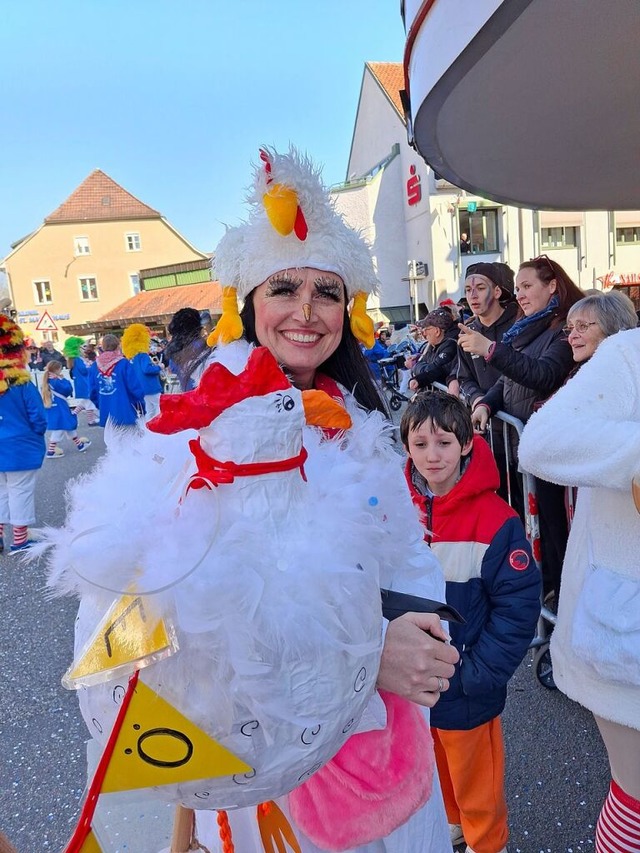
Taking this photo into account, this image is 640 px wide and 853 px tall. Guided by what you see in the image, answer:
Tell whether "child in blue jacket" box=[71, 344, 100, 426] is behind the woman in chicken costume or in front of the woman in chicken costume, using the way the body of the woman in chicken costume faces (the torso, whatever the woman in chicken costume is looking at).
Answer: behind

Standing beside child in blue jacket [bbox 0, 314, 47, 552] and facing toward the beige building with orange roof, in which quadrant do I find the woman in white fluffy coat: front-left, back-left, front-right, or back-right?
back-right

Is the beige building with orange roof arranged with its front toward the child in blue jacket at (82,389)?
yes

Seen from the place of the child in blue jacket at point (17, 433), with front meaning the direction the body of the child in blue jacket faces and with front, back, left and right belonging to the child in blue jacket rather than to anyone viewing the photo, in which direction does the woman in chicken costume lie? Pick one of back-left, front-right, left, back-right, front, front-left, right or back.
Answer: back

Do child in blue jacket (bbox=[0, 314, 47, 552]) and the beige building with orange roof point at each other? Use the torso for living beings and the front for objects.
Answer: yes

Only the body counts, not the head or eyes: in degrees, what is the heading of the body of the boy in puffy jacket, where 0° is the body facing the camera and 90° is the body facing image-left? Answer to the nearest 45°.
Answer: approximately 45°

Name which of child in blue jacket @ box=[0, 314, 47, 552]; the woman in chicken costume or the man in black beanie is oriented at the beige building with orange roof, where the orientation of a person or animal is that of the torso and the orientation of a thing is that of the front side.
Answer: the child in blue jacket

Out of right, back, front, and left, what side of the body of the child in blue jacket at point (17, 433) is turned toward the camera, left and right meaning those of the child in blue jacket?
back

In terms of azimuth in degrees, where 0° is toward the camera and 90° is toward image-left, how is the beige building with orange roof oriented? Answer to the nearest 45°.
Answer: approximately 0°

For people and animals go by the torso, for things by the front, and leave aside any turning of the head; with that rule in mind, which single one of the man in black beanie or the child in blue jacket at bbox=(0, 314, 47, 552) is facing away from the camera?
the child in blue jacket
